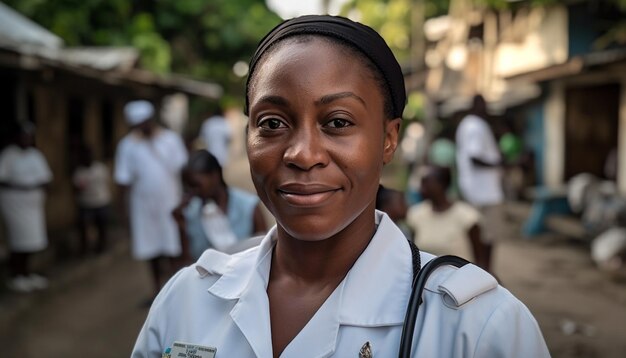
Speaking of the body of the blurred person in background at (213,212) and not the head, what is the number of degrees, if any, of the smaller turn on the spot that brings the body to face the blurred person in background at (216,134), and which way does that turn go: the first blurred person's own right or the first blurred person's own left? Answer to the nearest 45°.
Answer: approximately 135° to the first blurred person's own right

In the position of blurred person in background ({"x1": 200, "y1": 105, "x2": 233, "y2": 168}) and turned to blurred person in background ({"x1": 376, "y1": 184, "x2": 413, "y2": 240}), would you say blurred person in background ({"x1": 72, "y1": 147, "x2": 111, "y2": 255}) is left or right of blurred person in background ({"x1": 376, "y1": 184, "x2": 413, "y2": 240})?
right

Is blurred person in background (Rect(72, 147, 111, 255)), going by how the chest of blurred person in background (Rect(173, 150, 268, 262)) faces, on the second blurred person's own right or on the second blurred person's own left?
on the second blurred person's own right

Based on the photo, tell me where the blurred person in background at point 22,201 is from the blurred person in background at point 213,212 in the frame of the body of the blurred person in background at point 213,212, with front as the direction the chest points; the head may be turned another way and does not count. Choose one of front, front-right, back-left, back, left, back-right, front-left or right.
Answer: right

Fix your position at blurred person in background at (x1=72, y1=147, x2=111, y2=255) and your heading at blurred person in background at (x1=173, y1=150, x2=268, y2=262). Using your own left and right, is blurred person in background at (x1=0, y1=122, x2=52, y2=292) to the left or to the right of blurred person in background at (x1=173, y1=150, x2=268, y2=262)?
right

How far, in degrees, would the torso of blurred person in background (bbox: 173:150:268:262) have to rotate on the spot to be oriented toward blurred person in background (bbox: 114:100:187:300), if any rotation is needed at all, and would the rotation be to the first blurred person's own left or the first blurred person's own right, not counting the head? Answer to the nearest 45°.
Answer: approximately 135° to the first blurred person's own right

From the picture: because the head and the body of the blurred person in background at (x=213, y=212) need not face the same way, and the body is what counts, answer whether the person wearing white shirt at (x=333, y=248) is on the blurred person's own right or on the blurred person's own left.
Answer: on the blurred person's own left

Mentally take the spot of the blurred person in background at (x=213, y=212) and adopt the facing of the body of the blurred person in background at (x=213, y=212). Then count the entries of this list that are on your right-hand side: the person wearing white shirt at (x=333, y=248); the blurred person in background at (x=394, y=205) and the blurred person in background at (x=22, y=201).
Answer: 1
